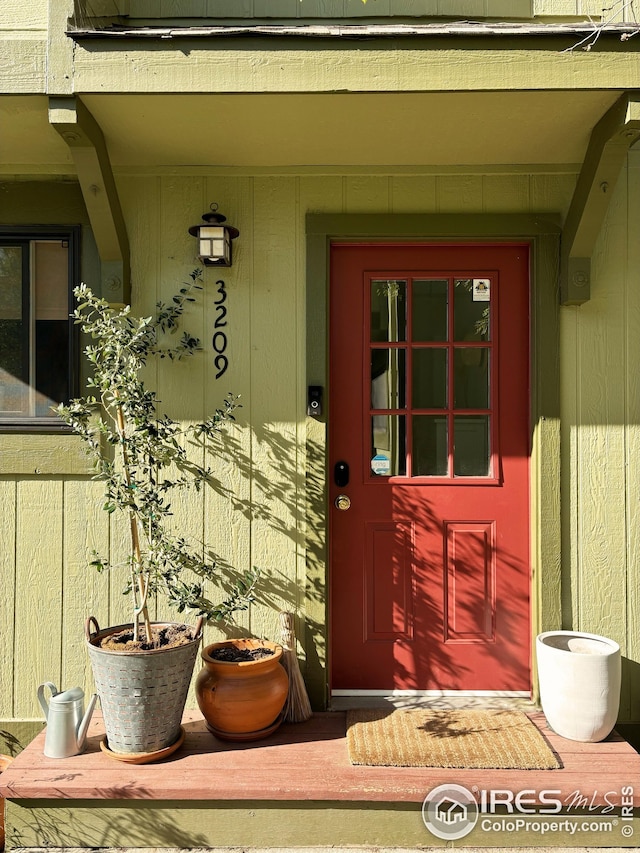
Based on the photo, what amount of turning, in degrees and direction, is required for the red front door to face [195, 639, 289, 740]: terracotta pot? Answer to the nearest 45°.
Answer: approximately 45° to its right

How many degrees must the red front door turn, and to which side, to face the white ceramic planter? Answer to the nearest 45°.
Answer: approximately 45° to its left

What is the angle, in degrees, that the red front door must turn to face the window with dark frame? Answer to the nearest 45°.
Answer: approximately 90° to its right

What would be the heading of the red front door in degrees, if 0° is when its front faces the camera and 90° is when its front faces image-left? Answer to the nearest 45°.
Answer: approximately 0°

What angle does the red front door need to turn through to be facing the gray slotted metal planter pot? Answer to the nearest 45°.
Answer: approximately 45° to its right
